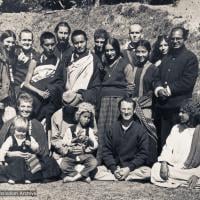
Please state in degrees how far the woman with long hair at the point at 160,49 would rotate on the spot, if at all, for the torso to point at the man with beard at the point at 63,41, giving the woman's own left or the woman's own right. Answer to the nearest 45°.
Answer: approximately 135° to the woman's own right

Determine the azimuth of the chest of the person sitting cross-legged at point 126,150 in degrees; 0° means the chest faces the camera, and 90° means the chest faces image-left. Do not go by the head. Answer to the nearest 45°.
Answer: approximately 0°

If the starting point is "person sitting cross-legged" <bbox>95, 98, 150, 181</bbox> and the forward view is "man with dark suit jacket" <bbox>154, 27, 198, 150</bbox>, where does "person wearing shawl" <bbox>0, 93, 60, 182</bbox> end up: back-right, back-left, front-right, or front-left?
back-left

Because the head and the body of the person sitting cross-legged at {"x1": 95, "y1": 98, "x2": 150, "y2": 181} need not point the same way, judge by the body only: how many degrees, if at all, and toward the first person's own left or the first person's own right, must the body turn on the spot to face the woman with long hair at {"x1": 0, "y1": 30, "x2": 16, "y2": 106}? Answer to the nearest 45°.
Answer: approximately 90° to the first person's own right
